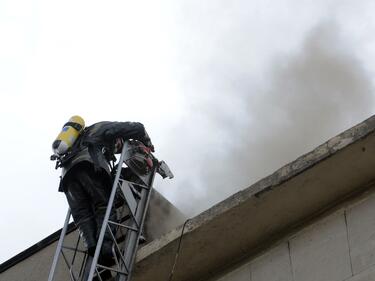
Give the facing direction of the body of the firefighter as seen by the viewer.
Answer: to the viewer's right

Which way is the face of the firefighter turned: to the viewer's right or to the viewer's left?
to the viewer's right
